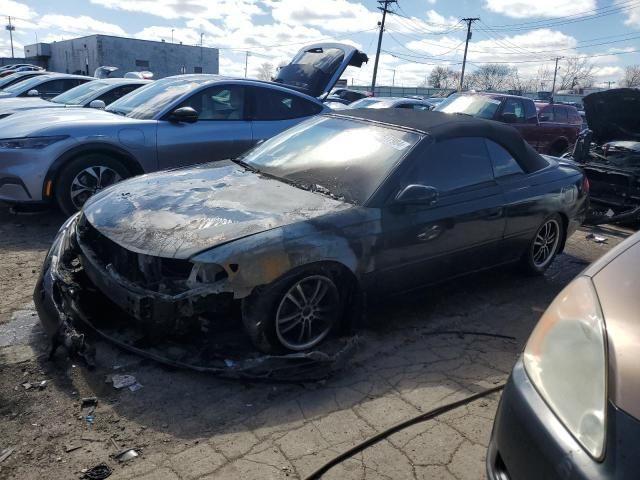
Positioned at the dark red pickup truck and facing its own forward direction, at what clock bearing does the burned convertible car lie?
The burned convertible car is roughly at 11 o'clock from the dark red pickup truck.

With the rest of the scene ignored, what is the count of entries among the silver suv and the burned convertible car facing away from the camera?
0

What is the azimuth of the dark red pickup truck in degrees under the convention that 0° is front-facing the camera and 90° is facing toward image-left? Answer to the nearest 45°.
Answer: approximately 45°

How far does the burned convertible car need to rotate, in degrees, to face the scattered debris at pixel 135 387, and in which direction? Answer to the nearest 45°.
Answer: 0° — it already faces it

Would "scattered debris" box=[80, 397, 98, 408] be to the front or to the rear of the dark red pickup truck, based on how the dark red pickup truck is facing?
to the front

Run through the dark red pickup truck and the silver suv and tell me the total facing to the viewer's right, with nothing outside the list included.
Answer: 0

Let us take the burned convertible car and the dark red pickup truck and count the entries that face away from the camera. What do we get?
0

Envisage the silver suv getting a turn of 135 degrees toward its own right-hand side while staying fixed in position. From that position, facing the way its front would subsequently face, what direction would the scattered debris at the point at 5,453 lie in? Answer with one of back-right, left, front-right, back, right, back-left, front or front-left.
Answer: back

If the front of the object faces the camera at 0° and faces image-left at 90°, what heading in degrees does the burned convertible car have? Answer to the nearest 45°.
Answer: approximately 45°

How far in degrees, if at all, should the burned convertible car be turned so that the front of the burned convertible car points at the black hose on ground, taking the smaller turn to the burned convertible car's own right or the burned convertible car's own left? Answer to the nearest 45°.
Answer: approximately 90° to the burned convertible car's own left

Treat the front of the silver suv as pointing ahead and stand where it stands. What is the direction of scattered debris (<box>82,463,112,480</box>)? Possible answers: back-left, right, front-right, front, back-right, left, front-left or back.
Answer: front-left

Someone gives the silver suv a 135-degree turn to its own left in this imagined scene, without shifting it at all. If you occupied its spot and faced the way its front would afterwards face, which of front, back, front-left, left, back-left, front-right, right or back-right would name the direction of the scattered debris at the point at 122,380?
right

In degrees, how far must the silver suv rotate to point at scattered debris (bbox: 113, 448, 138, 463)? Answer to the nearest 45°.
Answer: approximately 45° to its left

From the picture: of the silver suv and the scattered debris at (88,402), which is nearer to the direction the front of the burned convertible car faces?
the scattered debris

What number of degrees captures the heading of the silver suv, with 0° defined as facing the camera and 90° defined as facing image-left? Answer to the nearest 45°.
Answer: approximately 45°
